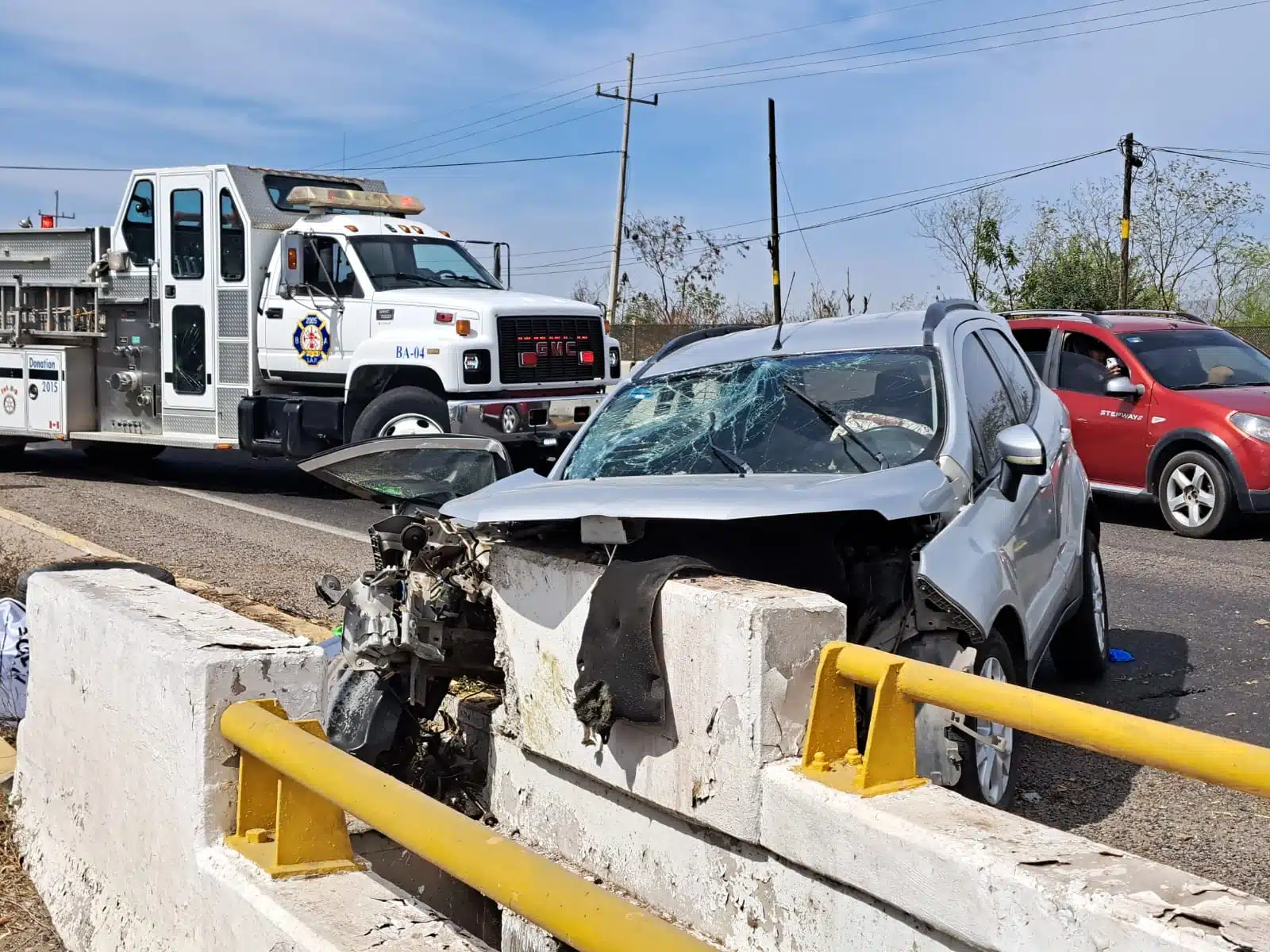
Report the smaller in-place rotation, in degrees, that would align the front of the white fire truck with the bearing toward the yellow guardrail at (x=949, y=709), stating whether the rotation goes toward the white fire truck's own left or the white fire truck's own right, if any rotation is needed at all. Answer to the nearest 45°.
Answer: approximately 45° to the white fire truck's own right

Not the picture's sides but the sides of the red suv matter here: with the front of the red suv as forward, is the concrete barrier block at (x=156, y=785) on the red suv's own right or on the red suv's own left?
on the red suv's own right

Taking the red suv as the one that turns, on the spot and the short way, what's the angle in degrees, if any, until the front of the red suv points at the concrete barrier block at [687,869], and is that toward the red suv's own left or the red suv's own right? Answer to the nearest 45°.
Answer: approximately 45° to the red suv's own right

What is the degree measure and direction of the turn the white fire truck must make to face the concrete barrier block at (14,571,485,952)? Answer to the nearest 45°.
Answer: approximately 45° to its right

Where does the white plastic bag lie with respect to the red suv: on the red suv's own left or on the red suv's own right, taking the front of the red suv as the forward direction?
on the red suv's own right

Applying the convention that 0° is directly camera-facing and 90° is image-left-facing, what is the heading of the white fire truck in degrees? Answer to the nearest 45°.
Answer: approximately 315°

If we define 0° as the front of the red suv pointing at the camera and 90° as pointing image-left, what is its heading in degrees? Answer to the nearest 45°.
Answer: approximately 315°
